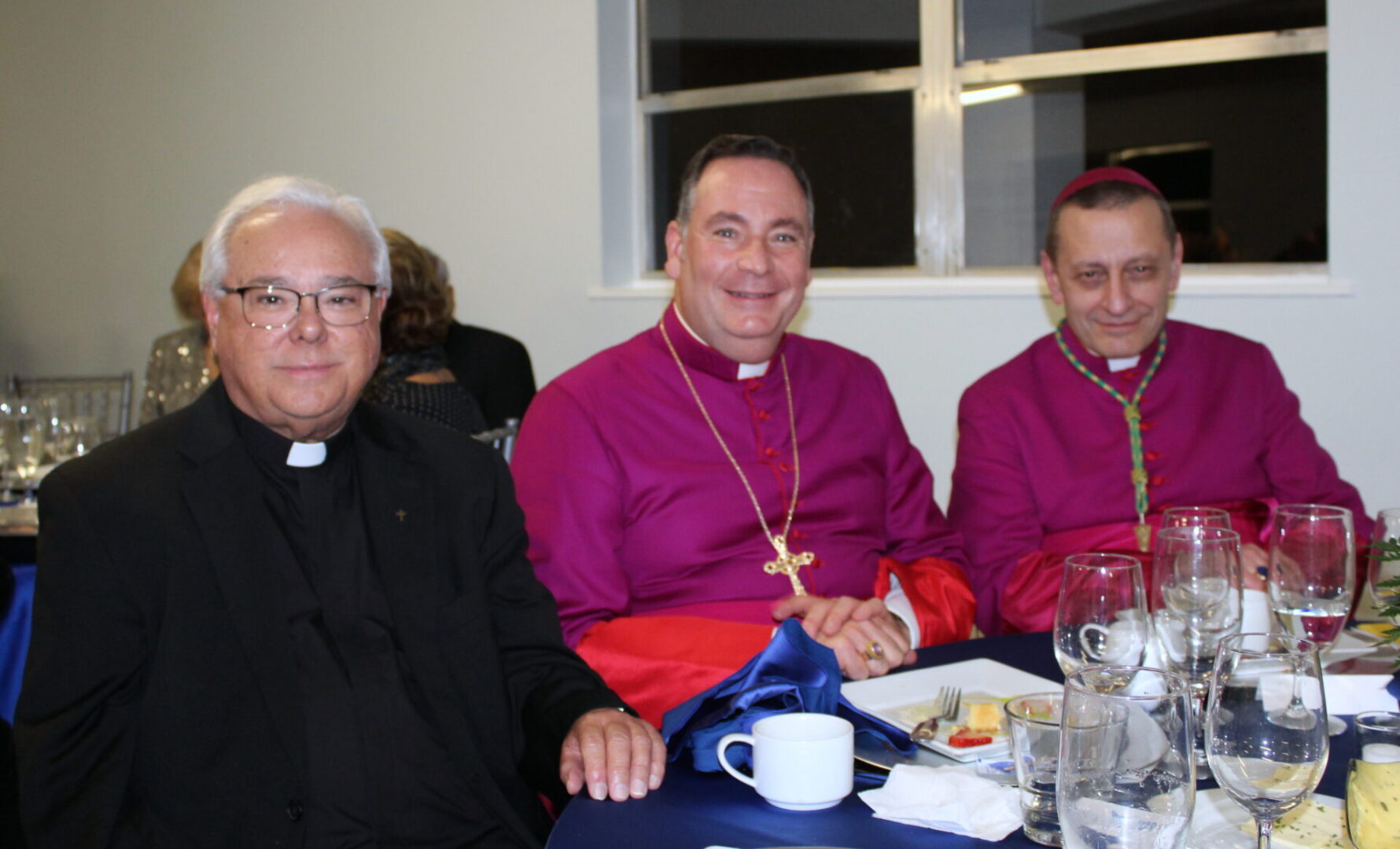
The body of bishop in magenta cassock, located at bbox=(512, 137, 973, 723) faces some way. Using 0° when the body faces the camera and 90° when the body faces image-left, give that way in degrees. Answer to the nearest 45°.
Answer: approximately 315°

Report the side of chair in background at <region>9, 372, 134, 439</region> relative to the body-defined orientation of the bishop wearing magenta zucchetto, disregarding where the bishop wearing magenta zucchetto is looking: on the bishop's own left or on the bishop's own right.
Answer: on the bishop's own right

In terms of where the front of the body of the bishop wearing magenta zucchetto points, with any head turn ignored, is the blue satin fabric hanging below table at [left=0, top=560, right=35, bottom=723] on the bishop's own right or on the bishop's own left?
on the bishop's own right

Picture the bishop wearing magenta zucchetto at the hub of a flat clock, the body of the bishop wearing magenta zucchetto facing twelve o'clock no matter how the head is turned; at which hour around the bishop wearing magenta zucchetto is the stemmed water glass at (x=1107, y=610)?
The stemmed water glass is roughly at 12 o'clock from the bishop wearing magenta zucchetto.

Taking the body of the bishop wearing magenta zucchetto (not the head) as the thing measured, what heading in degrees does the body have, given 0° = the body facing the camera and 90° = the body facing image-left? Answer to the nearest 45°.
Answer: approximately 0°

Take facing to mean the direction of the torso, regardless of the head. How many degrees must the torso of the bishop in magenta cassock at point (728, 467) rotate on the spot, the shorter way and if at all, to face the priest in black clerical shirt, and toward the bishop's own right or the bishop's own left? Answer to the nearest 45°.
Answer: approximately 90° to the bishop's own right

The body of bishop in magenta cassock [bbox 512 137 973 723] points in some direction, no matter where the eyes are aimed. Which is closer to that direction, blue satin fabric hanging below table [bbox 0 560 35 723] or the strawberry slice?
the strawberry slice

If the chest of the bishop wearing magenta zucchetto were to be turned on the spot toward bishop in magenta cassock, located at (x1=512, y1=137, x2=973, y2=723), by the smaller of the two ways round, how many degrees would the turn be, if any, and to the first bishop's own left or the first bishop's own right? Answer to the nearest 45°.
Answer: approximately 45° to the first bishop's own right

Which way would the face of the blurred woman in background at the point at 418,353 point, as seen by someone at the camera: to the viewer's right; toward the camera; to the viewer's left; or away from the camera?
away from the camera
